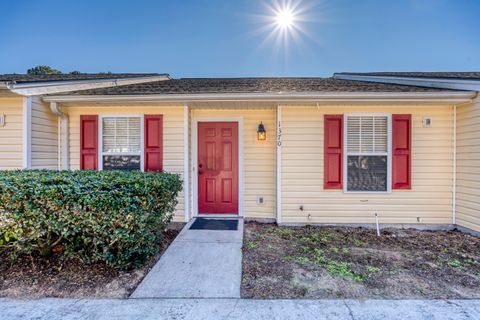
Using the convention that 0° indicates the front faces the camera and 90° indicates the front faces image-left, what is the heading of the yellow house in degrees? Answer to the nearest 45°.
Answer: approximately 0°

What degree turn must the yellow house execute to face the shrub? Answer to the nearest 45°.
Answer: approximately 45° to its right
